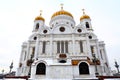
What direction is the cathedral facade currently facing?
toward the camera
